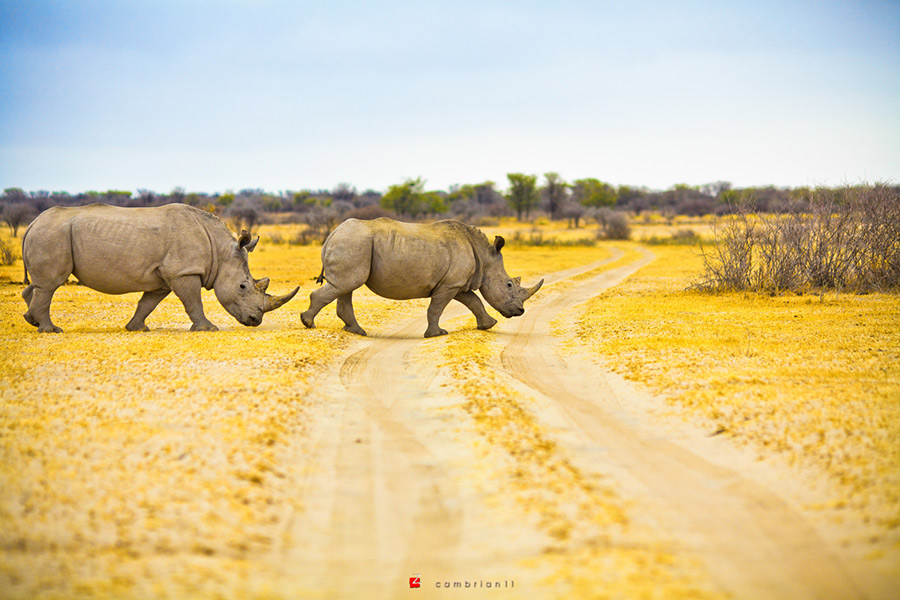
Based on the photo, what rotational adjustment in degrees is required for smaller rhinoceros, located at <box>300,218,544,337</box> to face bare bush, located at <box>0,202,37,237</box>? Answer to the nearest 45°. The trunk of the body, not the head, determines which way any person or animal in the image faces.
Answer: approximately 135° to its left

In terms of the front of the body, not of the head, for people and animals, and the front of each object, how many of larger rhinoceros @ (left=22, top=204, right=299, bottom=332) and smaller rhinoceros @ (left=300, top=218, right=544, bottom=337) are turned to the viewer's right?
2

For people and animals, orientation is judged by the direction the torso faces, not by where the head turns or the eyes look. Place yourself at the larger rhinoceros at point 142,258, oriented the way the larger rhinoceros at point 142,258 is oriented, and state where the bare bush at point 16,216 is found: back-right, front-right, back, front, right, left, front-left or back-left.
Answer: left

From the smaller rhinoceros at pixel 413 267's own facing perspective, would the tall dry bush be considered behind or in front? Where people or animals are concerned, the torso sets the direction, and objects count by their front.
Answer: in front

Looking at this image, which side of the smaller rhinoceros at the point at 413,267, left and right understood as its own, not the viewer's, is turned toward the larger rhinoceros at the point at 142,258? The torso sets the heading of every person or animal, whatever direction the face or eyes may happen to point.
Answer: back

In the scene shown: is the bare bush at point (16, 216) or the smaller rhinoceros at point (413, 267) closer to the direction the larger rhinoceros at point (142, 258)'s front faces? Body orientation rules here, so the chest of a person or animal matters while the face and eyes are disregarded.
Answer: the smaller rhinoceros

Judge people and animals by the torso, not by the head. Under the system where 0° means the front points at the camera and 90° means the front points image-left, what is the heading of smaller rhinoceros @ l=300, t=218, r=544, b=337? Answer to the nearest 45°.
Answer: approximately 270°

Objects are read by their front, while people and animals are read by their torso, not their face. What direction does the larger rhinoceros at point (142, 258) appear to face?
to the viewer's right

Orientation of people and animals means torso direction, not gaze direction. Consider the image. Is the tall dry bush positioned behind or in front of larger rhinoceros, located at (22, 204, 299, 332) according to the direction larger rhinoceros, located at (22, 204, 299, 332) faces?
in front

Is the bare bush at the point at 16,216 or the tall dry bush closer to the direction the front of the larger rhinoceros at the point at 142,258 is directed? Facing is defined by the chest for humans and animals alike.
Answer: the tall dry bush
